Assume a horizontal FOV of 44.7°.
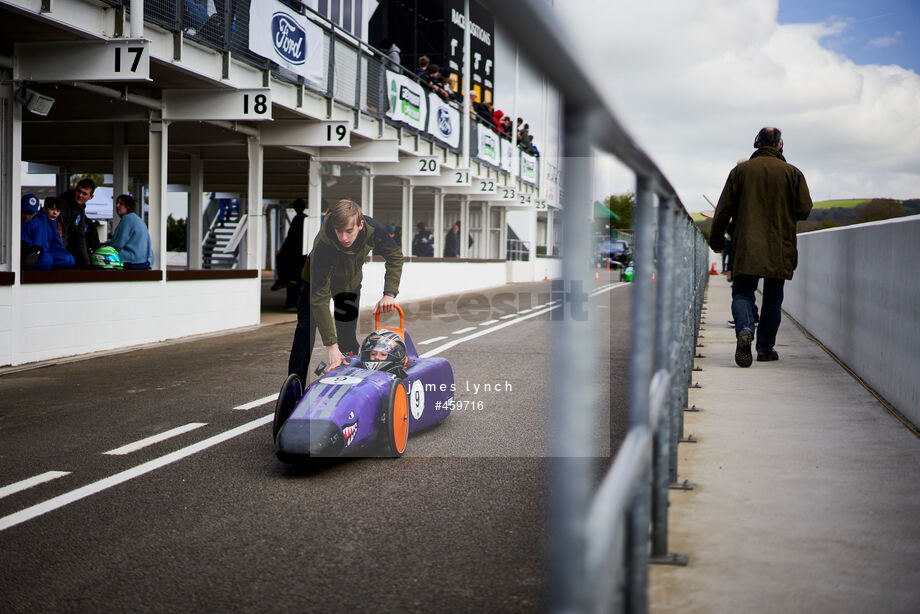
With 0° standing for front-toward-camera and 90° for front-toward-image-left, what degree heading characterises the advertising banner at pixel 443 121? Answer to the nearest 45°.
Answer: approximately 315°

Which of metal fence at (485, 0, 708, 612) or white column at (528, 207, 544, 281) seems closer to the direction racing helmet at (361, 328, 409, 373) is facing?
the metal fence

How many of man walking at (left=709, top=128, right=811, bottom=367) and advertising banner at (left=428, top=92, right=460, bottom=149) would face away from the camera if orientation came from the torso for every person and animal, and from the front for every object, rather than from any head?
1

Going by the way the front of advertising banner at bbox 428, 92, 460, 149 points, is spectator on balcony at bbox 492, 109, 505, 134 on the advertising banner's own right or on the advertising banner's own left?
on the advertising banner's own left

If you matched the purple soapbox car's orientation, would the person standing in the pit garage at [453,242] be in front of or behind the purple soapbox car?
behind

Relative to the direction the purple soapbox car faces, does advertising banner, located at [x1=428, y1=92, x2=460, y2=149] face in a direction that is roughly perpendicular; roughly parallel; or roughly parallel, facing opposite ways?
roughly perpendicular

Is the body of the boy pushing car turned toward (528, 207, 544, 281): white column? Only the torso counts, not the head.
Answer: no

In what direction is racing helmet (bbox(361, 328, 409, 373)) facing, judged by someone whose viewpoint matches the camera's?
facing the viewer and to the left of the viewer

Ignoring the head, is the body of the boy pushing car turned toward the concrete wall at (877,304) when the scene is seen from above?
no

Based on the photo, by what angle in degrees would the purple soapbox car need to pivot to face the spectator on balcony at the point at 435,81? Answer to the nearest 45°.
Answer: approximately 135° to its right

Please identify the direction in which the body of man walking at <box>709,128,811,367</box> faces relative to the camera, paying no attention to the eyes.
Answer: away from the camera

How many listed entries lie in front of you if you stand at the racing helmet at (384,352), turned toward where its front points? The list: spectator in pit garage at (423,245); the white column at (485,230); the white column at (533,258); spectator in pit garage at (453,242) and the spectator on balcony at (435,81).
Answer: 0

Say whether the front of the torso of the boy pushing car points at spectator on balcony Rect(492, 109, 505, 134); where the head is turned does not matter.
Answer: no

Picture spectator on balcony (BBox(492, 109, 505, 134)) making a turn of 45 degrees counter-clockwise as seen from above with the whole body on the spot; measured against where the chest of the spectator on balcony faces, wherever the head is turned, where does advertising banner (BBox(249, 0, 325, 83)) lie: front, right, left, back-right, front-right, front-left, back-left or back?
back-right

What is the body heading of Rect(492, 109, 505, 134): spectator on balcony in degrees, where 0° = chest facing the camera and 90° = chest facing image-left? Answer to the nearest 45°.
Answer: approximately 270°

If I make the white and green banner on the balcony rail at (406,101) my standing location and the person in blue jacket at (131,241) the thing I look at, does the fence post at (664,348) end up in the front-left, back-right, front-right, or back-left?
front-left

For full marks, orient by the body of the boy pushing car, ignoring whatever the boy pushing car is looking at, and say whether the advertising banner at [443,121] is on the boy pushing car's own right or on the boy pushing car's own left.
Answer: on the boy pushing car's own left

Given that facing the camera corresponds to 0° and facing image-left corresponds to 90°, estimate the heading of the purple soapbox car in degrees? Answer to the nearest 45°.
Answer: approximately 45°

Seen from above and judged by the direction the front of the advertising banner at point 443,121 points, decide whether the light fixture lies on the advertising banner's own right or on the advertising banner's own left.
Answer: on the advertising banner's own right

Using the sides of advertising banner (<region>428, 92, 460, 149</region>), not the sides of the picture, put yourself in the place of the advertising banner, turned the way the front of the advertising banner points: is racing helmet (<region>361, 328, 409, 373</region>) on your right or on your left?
on your right

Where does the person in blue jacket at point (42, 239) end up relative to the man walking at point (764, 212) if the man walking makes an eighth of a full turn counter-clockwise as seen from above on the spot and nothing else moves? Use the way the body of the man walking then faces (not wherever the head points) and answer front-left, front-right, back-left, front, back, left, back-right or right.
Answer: front-left
